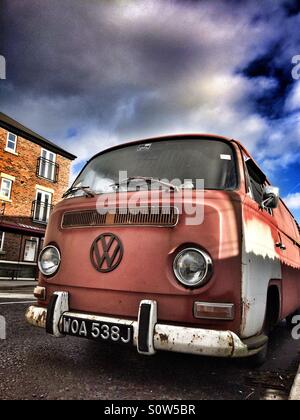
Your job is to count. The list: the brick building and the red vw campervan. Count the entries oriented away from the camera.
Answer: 0

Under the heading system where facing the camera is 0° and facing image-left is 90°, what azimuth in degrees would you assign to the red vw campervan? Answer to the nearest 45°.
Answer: approximately 45°

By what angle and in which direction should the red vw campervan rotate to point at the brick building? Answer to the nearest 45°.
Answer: approximately 90° to its right

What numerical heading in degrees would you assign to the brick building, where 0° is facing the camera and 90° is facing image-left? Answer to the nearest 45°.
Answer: approximately 315°

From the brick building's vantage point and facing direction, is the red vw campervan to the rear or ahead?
ahead
